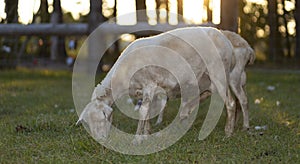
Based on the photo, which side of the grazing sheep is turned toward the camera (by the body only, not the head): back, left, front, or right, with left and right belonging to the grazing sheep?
left
